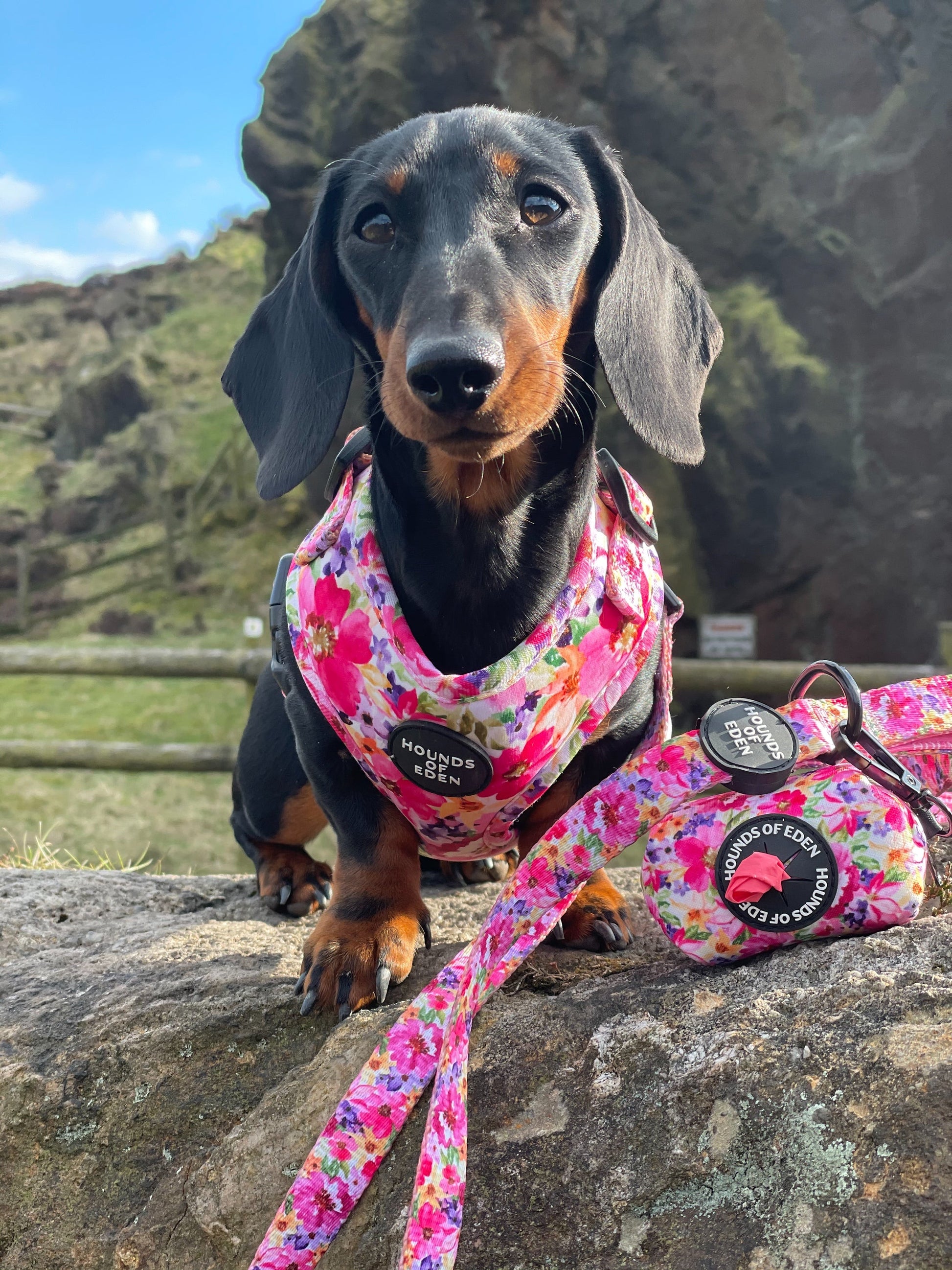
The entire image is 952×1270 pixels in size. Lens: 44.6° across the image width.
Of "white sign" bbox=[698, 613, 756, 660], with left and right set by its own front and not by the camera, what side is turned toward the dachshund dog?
front

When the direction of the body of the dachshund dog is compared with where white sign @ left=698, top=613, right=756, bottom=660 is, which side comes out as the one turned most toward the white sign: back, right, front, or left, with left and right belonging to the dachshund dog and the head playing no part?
back

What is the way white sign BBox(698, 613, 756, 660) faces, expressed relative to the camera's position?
facing the viewer

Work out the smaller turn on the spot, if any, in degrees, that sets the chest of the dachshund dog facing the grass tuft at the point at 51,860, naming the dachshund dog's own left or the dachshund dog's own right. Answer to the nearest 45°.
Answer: approximately 135° to the dachshund dog's own right

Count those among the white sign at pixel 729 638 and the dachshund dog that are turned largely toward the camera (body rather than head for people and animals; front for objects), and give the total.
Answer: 2

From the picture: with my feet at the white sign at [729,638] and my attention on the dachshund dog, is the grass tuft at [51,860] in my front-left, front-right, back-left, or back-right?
front-right

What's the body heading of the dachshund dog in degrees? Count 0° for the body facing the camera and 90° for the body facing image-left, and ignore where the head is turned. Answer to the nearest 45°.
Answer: approximately 0°

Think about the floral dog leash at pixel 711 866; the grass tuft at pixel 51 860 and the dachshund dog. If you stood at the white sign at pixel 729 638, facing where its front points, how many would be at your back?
0

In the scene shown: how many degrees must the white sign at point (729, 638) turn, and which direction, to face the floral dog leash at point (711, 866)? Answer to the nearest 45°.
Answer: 0° — it already faces it

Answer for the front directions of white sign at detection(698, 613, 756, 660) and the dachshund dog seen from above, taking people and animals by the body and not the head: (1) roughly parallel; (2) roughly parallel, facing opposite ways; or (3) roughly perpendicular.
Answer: roughly parallel

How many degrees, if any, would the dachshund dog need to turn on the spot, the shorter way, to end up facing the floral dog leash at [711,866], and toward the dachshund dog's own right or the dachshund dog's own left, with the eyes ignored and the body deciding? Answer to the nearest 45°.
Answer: approximately 45° to the dachshund dog's own left

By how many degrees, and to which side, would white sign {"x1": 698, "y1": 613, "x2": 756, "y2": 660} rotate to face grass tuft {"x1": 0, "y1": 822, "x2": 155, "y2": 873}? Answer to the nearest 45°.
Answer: approximately 45° to its right
